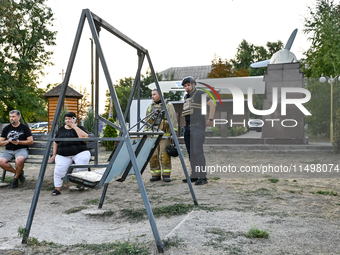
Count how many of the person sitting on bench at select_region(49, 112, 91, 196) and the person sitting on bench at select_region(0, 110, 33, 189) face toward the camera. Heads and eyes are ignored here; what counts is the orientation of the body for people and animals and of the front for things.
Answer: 2

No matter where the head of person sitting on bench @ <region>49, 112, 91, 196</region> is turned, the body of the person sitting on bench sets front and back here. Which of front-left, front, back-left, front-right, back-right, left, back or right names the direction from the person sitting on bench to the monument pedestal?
back-left

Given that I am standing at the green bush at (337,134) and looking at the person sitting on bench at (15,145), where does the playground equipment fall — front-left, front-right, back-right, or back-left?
front-left

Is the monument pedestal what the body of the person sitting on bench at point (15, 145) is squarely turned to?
no

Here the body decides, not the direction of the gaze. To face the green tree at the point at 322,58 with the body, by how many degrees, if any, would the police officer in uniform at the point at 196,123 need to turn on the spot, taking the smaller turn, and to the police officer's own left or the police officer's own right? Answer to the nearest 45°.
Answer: approximately 180°

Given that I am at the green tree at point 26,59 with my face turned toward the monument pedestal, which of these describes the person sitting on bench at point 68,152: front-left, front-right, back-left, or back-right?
front-right

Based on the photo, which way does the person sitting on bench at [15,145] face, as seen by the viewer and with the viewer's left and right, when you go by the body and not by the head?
facing the viewer

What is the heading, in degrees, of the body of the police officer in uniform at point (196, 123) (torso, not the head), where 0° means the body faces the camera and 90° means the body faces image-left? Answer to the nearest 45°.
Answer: approximately 45°

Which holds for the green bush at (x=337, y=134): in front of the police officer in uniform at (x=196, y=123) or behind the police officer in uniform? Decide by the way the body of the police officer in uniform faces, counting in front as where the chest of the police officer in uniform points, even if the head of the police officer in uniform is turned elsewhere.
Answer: behind

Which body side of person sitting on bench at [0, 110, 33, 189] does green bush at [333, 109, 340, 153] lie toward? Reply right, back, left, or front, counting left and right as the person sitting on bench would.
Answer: left

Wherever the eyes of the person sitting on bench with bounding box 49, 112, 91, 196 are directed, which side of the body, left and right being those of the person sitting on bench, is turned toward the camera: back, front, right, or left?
front

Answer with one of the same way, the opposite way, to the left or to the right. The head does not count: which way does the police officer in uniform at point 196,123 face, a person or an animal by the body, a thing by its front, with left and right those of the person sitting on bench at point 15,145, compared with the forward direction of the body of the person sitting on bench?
to the right

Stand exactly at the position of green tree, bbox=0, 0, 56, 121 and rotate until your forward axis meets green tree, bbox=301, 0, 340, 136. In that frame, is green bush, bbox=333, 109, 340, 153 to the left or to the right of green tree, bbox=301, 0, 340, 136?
right

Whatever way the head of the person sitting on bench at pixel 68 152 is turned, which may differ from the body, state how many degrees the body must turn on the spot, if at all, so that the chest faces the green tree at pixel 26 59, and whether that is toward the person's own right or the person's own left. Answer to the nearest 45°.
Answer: approximately 180°

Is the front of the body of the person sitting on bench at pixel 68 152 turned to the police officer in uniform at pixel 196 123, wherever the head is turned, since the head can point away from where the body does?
no

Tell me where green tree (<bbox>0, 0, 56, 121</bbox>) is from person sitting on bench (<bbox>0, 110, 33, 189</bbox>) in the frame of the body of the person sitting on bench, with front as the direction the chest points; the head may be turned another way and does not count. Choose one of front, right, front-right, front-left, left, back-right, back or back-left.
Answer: back

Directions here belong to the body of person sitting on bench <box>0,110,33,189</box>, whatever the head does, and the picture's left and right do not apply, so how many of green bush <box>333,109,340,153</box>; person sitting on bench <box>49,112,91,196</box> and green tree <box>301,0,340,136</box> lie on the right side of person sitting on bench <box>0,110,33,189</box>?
0

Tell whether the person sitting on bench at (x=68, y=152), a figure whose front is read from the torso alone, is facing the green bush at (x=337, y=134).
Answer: no

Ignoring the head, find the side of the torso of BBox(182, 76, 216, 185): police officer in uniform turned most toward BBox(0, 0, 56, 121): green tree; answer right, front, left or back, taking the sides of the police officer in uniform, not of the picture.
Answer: right
